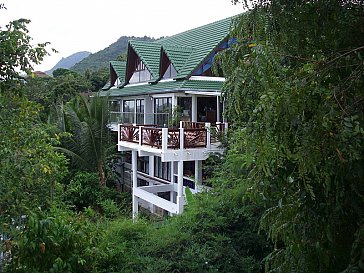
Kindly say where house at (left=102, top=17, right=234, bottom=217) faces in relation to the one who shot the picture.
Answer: facing the viewer and to the left of the viewer

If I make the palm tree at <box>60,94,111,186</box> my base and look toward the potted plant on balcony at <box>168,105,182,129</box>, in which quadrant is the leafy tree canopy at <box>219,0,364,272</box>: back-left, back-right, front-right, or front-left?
front-right

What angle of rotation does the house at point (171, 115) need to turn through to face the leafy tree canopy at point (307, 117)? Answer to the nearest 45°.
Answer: approximately 45° to its left
